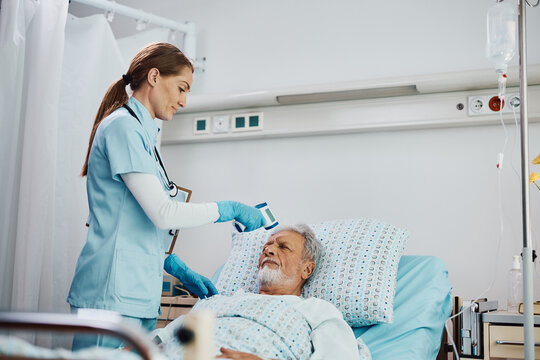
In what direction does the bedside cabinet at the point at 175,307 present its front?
toward the camera

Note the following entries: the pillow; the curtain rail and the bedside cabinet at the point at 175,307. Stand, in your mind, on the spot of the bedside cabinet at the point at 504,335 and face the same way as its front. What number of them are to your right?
3

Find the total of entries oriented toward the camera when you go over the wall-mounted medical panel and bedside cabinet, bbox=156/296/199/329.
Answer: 2

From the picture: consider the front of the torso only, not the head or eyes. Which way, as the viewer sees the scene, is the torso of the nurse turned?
to the viewer's right

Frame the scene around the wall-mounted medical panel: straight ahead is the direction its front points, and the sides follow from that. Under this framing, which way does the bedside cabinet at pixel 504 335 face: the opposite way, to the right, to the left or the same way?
the same way

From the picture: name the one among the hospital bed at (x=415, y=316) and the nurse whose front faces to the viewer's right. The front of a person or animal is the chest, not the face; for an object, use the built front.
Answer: the nurse

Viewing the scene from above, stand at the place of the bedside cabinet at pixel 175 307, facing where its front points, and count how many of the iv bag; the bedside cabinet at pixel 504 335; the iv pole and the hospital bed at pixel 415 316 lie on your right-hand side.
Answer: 0

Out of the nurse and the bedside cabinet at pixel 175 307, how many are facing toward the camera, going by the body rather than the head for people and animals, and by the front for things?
1

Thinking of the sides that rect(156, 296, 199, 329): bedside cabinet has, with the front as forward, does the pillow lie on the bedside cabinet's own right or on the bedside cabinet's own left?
on the bedside cabinet's own left

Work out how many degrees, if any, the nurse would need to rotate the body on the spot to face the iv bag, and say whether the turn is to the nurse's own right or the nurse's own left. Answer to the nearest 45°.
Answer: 0° — they already face it

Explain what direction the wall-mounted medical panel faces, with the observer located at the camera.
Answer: facing the viewer

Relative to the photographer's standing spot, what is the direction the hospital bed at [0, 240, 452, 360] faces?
facing the viewer and to the left of the viewer

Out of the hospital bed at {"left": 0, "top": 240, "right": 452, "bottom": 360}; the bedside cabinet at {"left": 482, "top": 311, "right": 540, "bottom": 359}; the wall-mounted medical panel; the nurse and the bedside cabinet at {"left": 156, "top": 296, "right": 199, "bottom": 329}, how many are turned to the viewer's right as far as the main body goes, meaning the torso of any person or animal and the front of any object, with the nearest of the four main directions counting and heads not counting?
1

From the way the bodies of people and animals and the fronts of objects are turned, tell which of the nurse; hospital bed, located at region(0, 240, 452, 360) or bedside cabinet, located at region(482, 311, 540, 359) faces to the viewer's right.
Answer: the nurse

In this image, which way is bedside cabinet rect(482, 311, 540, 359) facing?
toward the camera
